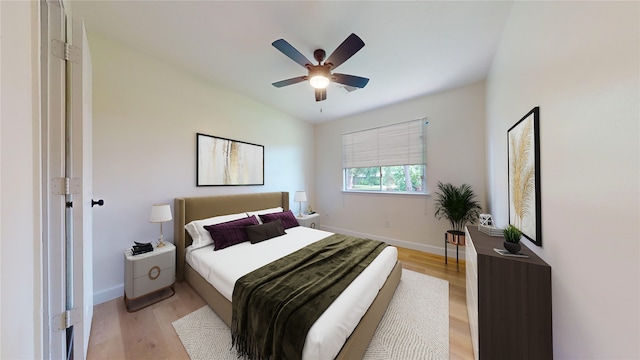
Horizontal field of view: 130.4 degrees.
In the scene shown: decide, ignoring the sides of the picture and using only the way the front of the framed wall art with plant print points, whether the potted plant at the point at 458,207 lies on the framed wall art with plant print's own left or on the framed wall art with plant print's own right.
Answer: on the framed wall art with plant print's own right

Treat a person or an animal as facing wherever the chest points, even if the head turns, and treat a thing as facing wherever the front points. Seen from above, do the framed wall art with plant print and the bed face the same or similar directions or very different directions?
very different directions

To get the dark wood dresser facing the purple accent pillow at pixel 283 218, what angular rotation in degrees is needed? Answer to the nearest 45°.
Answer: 0° — it already faces it

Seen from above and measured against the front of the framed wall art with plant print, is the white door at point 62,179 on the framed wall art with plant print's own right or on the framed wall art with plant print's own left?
on the framed wall art with plant print's own left

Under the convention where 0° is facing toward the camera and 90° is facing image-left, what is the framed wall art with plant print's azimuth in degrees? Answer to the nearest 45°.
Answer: approximately 90°

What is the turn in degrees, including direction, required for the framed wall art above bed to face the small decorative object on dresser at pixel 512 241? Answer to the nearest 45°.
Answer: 0° — it already faces it

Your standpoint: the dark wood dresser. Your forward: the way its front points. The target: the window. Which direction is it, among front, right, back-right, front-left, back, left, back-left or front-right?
front-right

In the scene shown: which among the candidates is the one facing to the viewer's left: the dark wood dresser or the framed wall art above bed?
the dark wood dresser

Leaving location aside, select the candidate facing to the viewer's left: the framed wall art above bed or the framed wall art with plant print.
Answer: the framed wall art with plant print

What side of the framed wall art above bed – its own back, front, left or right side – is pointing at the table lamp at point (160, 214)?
right

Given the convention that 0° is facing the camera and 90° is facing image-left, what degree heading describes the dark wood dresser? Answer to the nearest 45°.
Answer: approximately 90°
